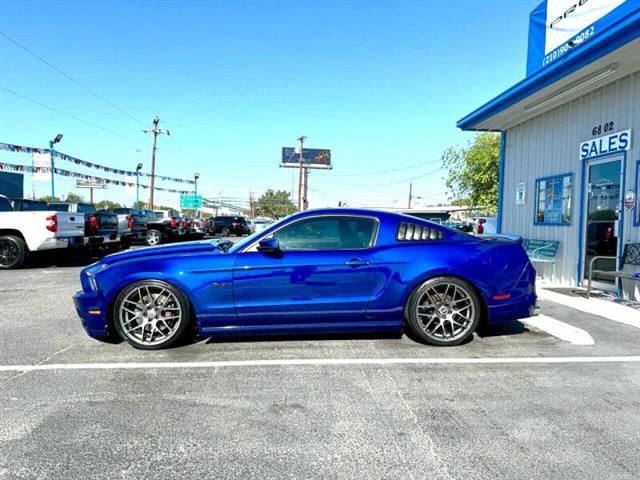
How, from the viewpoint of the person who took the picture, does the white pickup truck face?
facing away from the viewer and to the left of the viewer

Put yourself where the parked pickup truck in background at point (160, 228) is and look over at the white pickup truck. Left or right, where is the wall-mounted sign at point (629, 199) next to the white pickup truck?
left

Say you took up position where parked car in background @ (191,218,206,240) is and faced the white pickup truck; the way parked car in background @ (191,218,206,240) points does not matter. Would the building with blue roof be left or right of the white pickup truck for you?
left

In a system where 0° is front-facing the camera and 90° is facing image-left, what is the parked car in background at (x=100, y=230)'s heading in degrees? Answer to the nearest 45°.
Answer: approximately 135°

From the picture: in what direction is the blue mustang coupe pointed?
to the viewer's left

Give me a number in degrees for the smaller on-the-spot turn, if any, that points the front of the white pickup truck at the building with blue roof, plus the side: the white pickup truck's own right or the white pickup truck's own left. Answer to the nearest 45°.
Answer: approximately 180°

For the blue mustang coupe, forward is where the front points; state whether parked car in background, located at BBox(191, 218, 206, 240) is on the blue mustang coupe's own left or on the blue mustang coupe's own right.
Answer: on the blue mustang coupe's own right

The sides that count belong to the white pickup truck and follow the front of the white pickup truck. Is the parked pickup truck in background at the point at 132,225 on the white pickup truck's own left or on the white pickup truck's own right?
on the white pickup truck's own right

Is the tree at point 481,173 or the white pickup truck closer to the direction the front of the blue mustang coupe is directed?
the white pickup truck

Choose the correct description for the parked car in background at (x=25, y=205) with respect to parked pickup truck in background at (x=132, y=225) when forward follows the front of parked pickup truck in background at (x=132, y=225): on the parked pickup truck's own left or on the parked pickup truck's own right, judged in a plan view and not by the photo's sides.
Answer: on the parked pickup truck's own left

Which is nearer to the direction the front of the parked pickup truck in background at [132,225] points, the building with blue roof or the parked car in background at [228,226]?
the parked car in background

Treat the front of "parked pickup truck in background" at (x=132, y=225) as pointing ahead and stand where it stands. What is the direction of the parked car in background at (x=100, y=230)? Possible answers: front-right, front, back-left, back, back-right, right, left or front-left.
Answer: back-left

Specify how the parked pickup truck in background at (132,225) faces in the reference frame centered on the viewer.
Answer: facing away from the viewer and to the left of the viewer

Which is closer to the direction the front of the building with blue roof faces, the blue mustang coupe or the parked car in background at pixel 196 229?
the blue mustang coupe
